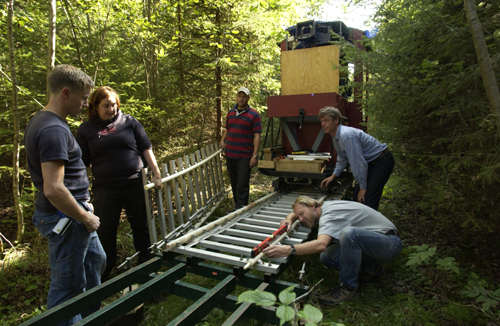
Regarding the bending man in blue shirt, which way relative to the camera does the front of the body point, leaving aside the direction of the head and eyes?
to the viewer's left

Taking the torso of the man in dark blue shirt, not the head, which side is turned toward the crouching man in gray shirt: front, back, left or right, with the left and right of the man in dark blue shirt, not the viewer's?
front

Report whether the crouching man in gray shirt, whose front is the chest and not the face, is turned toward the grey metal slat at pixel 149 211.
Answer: yes

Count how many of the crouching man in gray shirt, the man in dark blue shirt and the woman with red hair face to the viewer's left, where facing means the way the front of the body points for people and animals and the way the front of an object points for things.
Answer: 1

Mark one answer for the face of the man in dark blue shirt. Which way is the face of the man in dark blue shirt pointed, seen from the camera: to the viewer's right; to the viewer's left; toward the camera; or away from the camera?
to the viewer's right

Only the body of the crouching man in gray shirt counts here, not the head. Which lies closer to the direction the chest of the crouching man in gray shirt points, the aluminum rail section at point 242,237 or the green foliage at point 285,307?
the aluminum rail section

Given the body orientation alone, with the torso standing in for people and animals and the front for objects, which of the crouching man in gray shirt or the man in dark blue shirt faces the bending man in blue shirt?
the man in dark blue shirt

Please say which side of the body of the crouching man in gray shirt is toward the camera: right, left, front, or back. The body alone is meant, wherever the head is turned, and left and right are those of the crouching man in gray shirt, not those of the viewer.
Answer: left

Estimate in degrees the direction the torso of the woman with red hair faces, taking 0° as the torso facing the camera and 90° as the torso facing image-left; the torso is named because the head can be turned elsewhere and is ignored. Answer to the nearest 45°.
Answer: approximately 0°

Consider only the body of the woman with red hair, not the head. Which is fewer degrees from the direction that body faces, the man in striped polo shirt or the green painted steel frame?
the green painted steel frame

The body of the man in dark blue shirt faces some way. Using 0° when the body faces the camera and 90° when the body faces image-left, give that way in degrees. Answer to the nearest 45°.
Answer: approximately 270°
